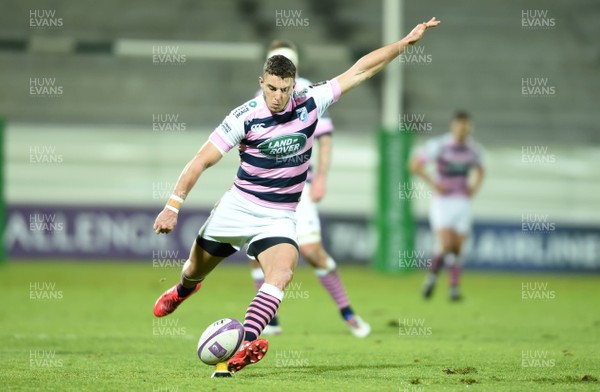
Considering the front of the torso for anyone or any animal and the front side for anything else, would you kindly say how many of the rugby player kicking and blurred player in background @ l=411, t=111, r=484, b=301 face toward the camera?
2

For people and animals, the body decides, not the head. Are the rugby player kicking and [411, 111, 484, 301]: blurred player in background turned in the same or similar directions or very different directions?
same or similar directions

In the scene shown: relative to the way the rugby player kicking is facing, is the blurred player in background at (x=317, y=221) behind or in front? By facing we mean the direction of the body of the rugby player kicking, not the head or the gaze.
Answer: behind

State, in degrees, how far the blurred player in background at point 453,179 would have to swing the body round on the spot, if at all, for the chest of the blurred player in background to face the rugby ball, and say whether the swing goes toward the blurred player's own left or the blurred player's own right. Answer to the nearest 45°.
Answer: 0° — they already face it

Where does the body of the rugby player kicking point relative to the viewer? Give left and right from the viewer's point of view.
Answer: facing the viewer
